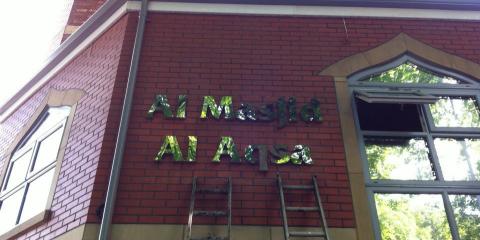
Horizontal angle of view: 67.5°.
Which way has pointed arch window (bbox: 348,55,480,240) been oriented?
toward the camera

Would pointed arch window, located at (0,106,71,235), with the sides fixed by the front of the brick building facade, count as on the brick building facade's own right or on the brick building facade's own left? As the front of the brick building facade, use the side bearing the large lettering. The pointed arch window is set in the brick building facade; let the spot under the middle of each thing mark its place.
on the brick building facade's own right

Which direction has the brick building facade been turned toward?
toward the camera

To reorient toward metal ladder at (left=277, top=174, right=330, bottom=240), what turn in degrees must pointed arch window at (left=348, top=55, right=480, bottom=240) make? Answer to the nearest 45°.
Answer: approximately 45° to its right

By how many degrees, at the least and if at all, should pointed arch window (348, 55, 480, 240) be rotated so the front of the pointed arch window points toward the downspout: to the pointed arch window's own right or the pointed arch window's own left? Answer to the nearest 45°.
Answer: approximately 45° to the pointed arch window's own right

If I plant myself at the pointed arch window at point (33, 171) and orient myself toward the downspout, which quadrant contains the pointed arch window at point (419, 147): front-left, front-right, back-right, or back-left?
front-left

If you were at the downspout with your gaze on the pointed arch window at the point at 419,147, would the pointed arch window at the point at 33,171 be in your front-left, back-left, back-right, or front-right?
back-left

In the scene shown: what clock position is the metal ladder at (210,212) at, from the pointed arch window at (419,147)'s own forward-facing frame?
The metal ladder is roughly at 2 o'clock from the pointed arch window.
